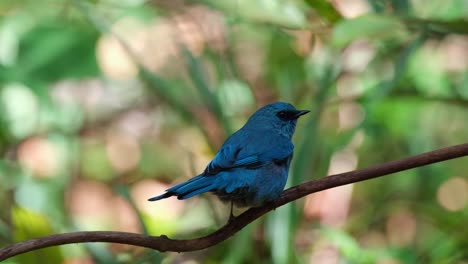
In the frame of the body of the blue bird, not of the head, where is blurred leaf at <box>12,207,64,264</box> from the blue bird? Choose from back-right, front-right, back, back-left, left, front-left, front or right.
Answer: back

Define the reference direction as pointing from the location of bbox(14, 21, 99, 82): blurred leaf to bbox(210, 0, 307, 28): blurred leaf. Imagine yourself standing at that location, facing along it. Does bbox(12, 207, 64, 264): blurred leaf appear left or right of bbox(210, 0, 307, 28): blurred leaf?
right

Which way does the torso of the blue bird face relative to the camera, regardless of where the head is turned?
to the viewer's right

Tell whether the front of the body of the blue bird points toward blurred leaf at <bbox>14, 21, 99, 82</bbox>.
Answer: no
